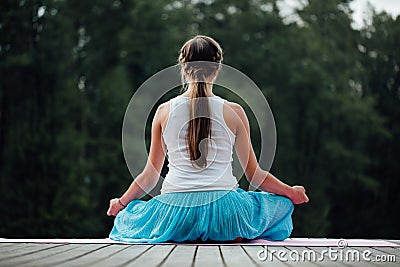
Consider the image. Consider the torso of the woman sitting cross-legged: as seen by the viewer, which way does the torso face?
away from the camera
